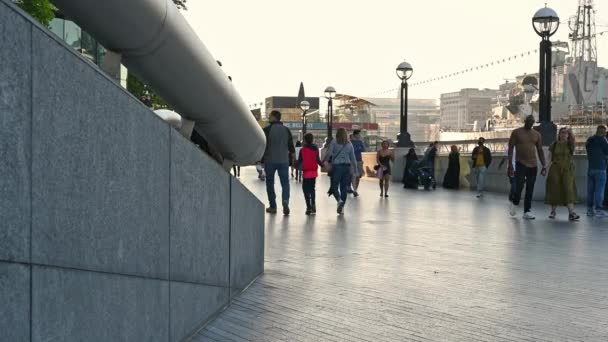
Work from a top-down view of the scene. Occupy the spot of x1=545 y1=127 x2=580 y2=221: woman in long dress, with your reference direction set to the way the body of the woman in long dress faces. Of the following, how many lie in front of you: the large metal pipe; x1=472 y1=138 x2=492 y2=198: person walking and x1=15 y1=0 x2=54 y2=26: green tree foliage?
2

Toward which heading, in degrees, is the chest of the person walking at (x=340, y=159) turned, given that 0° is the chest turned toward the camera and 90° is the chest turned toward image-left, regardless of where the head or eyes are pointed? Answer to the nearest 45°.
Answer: approximately 180°

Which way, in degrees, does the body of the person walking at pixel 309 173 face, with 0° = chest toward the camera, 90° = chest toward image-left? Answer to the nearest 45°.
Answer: approximately 180°
